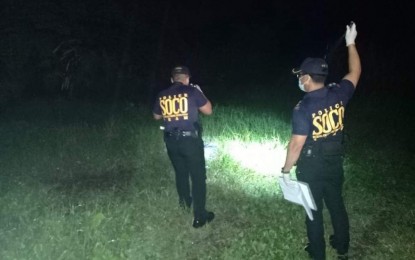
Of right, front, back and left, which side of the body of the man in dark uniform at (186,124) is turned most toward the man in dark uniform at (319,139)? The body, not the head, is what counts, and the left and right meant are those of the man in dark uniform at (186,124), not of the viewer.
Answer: right

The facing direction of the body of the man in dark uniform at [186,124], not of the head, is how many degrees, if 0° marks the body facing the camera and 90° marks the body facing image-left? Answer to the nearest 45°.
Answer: approximately 225°

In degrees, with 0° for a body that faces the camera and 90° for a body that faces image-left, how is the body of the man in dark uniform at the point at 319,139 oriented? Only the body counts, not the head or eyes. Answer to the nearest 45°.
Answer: approximately 135°
